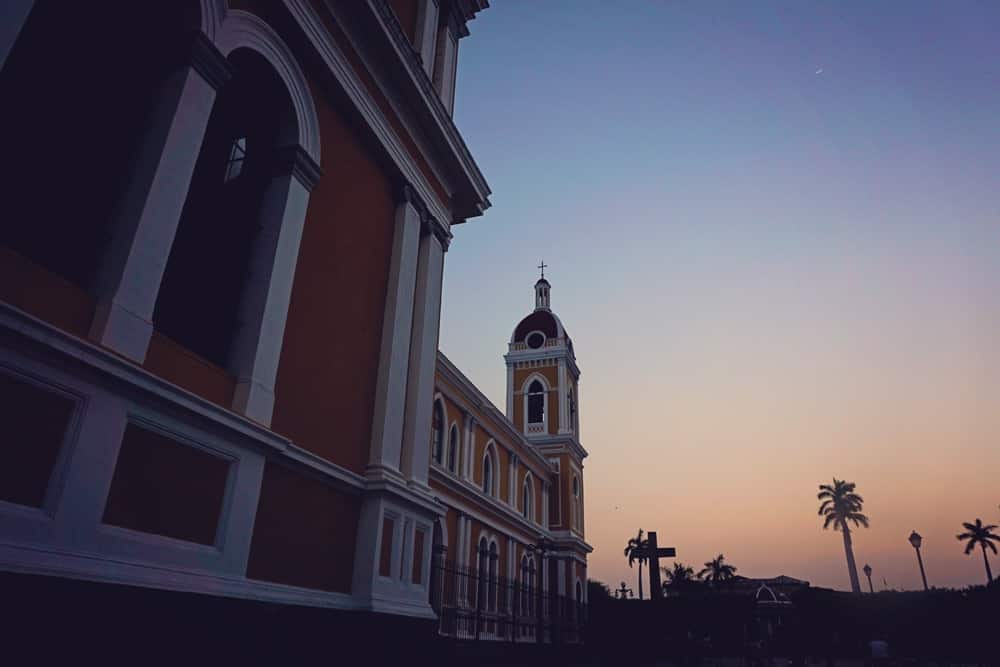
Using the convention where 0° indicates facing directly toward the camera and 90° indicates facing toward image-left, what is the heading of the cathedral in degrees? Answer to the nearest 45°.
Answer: approximately 225°

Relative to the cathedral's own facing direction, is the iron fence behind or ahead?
ahead
